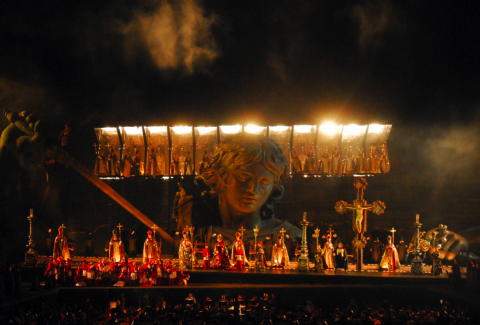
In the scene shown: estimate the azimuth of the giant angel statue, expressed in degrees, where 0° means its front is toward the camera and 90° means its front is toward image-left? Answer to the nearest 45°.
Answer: approximately 315°

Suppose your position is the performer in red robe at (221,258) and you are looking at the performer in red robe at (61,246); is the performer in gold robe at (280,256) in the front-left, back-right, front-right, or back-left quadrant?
back-right

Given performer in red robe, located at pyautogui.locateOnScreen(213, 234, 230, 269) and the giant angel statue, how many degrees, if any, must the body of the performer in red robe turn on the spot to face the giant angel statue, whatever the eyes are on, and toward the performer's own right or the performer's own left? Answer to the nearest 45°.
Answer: approximately 180°

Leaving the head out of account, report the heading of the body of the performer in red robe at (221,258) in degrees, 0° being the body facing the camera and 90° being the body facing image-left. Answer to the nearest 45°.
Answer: approximately 0°

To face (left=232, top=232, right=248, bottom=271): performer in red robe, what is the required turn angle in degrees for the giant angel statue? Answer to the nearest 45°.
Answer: approximately 45° to its right

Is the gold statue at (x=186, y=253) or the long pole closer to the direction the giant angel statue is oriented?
the gold statue

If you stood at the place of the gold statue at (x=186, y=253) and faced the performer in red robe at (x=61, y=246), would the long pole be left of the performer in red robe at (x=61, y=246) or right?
right

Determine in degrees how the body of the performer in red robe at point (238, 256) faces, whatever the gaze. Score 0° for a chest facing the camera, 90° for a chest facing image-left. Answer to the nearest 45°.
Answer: approximately 0°

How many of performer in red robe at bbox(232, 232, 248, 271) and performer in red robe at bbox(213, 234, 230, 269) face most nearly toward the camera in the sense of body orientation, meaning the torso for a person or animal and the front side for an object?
2

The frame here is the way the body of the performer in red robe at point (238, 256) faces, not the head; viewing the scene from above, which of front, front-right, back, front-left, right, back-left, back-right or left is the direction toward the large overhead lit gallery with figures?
back
